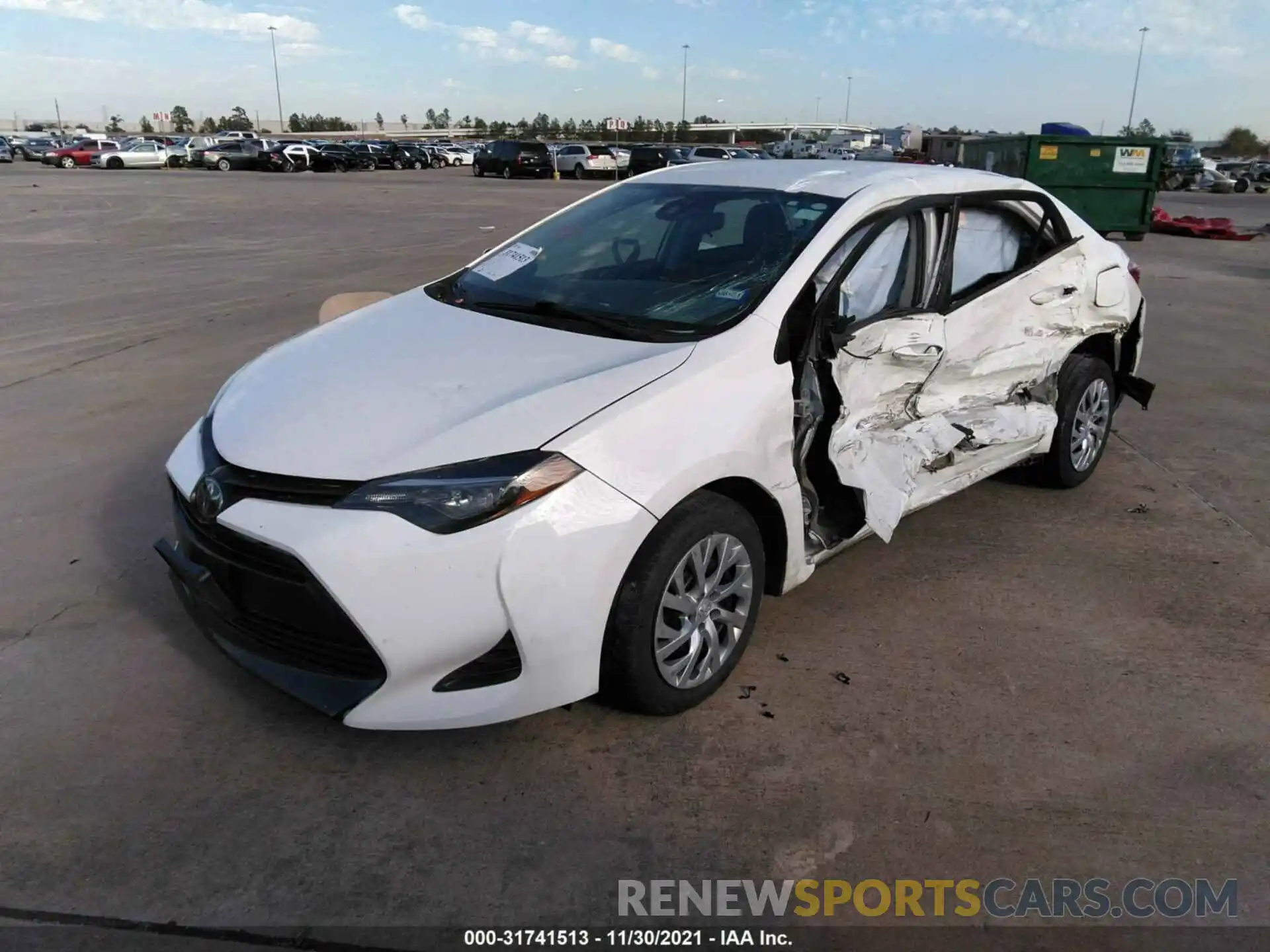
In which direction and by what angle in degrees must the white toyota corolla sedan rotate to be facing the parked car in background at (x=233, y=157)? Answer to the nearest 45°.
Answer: approximately 90° to its right

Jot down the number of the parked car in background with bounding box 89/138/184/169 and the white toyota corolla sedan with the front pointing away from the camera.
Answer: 0

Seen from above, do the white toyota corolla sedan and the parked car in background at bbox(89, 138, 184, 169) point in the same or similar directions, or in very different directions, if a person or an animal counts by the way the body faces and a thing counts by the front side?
same or similar directions

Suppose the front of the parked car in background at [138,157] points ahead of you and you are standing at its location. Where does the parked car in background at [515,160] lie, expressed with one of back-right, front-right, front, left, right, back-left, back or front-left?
back-left

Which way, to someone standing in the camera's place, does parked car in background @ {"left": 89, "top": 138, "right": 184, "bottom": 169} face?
facing to the left of the viewer

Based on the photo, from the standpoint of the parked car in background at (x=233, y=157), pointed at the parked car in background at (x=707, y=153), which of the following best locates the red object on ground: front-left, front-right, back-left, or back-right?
front-right

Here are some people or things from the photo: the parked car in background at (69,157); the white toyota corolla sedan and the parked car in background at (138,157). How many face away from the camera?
0

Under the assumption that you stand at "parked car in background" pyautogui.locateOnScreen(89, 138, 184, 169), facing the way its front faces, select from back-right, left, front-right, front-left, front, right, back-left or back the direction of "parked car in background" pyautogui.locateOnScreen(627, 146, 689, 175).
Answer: back-left

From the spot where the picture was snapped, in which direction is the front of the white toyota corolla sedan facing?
facing the viewer and to the left of the viewer

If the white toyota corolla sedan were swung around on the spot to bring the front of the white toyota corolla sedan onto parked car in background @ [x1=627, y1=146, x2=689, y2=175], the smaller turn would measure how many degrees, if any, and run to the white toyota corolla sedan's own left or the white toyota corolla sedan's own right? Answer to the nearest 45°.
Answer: approximately 135° to the white toyota corolla sedan's own right

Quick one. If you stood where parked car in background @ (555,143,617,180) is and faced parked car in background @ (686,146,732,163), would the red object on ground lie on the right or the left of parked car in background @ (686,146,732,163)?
right

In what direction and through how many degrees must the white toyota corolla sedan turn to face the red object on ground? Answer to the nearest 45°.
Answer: approximately 180°

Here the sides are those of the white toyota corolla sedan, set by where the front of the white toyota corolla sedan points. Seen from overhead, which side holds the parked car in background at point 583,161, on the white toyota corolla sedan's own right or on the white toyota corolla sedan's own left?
on the white toyota corolla sedan's own right

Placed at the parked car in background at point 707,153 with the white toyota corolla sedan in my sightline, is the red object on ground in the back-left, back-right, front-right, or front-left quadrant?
front-left
